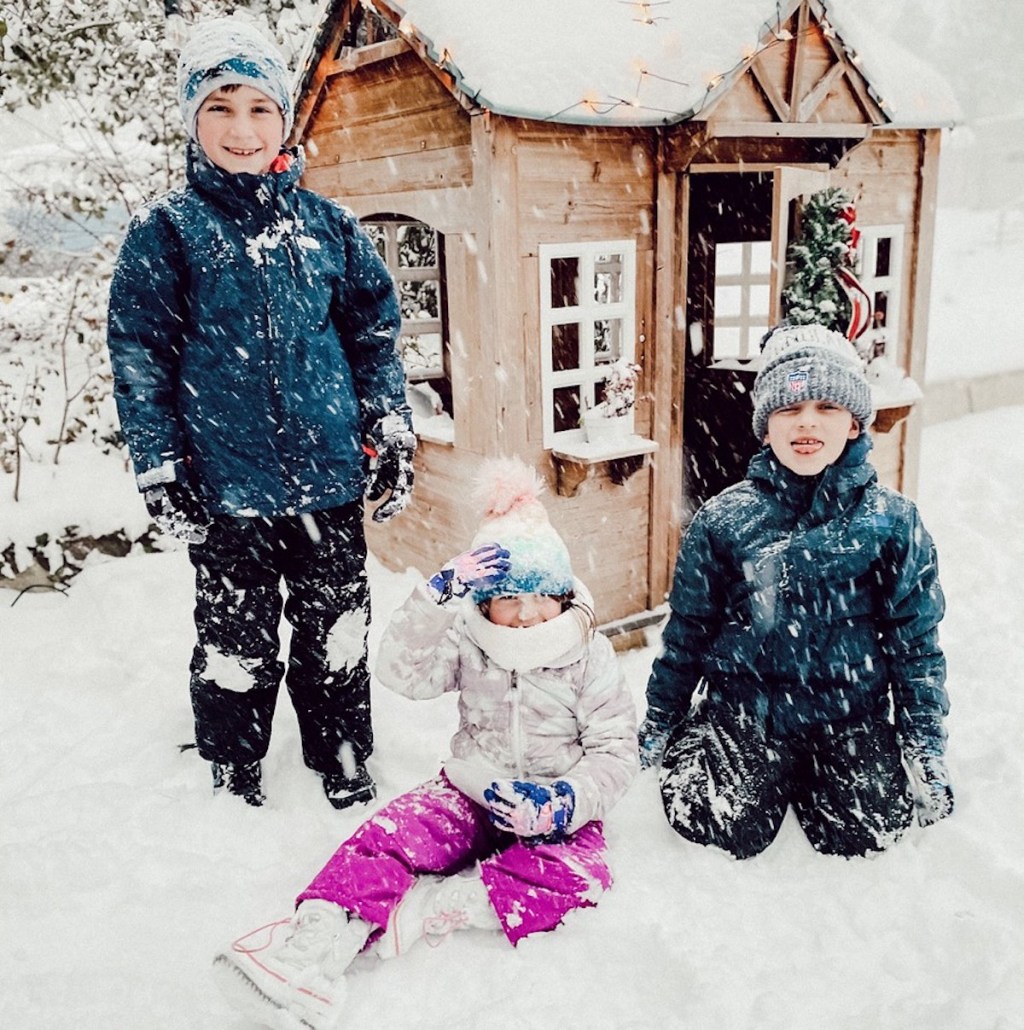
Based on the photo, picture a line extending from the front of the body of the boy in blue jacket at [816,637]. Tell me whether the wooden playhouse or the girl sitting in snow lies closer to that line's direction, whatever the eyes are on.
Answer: the girl sitting in snow

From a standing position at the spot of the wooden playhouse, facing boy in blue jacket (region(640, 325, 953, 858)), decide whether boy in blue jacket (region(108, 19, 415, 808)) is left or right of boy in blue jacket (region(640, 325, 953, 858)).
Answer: right

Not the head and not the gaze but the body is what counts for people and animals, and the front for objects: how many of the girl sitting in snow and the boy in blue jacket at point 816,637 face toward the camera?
2

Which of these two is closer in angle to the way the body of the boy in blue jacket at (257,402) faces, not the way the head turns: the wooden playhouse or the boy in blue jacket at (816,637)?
the boy in blue jacket

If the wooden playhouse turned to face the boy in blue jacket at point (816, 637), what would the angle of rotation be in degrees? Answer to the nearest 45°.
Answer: approximately 45° to its right

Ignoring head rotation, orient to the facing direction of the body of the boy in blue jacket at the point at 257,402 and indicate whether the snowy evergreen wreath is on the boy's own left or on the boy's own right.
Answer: on the boy's own left

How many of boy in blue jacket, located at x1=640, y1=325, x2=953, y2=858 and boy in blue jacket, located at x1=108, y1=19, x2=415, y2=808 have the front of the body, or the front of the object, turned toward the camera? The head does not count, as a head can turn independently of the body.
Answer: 2
